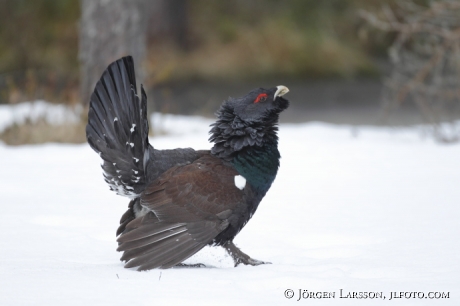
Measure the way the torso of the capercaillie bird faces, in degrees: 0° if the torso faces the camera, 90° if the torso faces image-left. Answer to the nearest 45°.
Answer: approximately 270°

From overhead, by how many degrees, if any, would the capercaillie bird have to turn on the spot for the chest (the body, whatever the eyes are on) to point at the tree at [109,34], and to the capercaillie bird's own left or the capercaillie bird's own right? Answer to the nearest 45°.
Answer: approximately 90° to the capercaillie bird's own left
